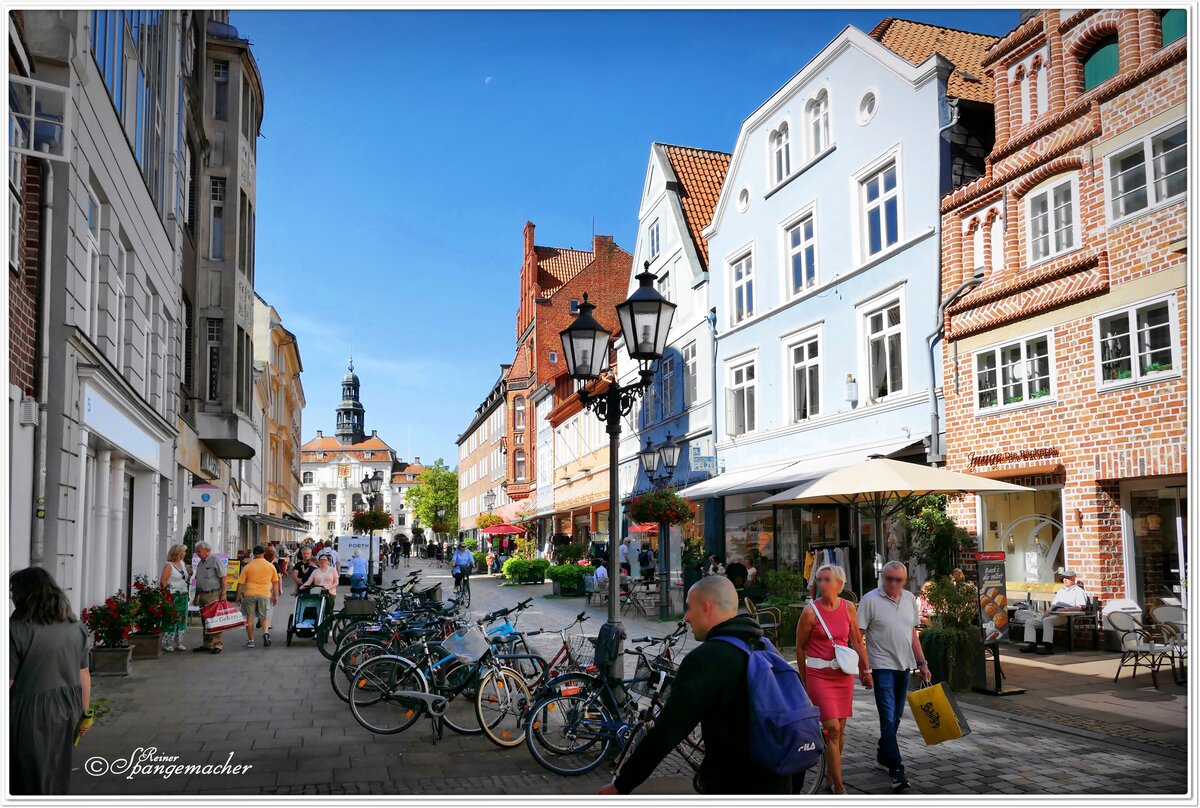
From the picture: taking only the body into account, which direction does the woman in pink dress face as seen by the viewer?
toward the camera

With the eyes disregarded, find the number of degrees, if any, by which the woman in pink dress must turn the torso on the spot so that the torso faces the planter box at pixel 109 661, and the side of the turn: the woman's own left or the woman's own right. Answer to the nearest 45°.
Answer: approximately 135° to the woman's own right

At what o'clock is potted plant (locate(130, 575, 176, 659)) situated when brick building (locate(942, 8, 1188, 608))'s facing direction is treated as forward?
The potted plant is roughly at 1 o'clock from the brick building.

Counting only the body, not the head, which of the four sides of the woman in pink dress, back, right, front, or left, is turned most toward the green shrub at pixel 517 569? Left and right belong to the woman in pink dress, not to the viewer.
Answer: back

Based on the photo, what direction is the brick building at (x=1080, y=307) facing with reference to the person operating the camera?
facing the viewer and to the left of the viewer

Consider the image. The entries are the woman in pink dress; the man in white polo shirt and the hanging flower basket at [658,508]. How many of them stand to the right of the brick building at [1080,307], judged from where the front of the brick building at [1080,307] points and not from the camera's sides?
1

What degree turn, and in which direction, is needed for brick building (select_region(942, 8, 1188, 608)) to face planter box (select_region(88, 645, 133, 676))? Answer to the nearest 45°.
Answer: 0° — it already faces it
